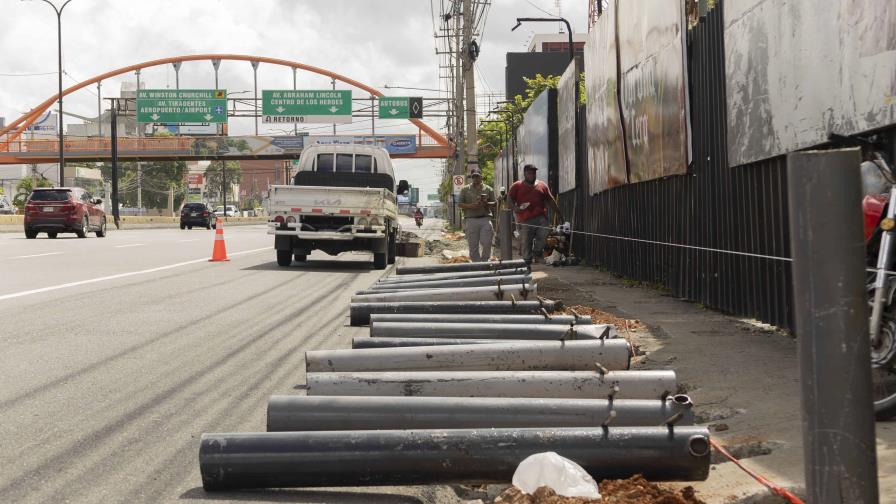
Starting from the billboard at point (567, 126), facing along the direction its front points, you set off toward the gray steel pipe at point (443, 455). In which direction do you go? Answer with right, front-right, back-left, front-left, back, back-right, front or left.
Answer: front-left

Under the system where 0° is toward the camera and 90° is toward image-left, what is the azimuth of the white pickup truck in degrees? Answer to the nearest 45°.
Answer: approximately 180°

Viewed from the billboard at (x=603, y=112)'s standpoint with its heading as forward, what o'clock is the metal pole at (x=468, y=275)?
The metal pole is roughly at 11 o'clock from the billboard.

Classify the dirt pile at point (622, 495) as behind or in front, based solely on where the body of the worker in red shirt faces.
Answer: in front

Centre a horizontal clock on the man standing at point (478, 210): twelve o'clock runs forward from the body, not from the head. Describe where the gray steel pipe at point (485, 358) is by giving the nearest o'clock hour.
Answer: The gray steel pipe is roughly at 12 o'clock from the man standing.

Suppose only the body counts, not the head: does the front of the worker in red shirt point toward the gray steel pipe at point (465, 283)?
yes

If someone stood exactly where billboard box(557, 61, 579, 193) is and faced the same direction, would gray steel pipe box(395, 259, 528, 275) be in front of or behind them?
in front

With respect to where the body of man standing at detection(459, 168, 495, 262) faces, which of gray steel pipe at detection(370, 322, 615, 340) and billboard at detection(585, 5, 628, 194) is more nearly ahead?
the gray steel pipe

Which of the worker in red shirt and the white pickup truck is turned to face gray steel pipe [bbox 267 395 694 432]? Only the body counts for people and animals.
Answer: the worker in red shirt

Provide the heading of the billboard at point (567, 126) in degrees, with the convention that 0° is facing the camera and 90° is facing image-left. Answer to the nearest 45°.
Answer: approximately 45°

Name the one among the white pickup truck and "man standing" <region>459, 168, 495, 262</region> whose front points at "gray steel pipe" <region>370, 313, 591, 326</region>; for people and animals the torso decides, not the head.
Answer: the man standing

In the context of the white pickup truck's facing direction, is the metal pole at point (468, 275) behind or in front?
behind
